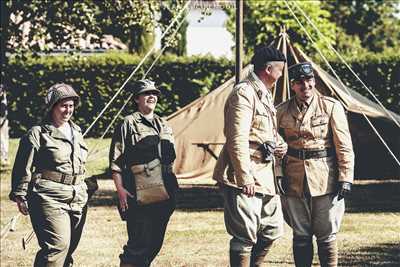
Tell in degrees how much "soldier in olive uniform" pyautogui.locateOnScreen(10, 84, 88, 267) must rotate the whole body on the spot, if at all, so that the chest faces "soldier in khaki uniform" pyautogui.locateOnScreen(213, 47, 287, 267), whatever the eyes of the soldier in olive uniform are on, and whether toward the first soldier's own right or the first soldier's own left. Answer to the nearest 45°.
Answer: approximately 45° to the first soldier's own left

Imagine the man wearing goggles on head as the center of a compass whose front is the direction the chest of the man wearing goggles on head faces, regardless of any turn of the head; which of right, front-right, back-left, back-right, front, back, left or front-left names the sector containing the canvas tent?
back

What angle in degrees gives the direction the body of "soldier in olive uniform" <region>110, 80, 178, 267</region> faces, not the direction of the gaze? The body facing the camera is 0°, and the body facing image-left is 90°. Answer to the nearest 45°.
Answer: approximately 315°

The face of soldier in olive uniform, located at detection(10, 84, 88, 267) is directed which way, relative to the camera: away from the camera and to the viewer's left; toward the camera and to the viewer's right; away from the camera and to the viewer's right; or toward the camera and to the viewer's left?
toward the camera and to the viewer's right

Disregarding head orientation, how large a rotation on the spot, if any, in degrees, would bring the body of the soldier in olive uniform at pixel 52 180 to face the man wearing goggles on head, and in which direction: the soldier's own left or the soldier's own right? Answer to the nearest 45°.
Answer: approximately 45° to the soldier's own left

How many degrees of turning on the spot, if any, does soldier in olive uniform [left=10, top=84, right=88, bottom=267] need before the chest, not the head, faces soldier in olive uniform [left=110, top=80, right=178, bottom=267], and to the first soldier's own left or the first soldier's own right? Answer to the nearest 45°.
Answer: approximately 45° to the first soldier's own left
